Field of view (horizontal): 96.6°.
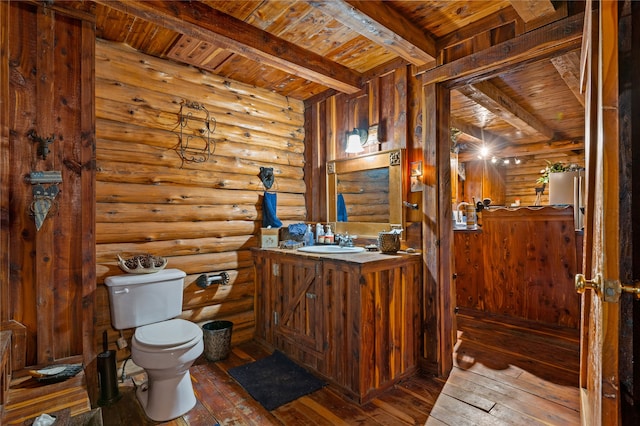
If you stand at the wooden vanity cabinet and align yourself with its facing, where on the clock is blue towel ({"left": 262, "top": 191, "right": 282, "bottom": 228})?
The blue towel is roughly at 3 o'clock from the wooden vanity cabinet.

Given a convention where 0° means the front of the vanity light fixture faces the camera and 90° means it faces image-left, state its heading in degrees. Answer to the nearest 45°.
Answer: approximately 45°

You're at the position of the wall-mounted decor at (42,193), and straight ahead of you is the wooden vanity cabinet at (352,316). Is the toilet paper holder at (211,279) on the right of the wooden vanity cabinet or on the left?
left

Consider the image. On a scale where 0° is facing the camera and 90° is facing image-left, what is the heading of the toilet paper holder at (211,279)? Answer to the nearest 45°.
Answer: approximately 315°
